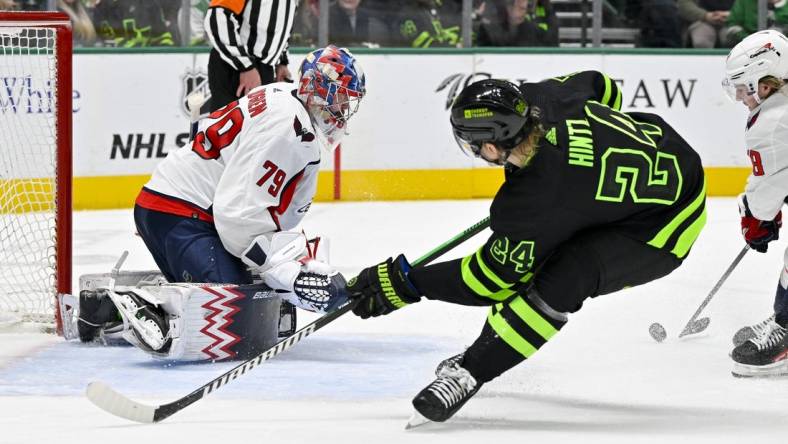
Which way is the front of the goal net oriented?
to the viewer's right

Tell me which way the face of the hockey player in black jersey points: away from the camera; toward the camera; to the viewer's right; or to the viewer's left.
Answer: to the viewer's left

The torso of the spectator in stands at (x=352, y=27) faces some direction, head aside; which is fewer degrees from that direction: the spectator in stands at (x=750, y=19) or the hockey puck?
the hockey puck

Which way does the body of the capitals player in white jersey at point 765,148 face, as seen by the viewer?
to the viewer's left

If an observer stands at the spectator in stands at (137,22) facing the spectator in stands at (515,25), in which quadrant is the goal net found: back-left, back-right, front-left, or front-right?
back-right

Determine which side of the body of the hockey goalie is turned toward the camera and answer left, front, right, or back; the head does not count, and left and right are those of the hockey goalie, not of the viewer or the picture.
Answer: right

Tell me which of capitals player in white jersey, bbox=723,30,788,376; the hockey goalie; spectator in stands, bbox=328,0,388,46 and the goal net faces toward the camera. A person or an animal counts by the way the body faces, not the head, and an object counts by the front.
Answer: the spectator in stands

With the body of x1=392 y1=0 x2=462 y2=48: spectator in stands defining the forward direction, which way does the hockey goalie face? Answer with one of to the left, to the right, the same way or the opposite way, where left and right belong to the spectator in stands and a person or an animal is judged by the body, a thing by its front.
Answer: to the left

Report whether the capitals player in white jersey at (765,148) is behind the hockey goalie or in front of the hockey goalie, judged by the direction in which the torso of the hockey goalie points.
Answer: in front
